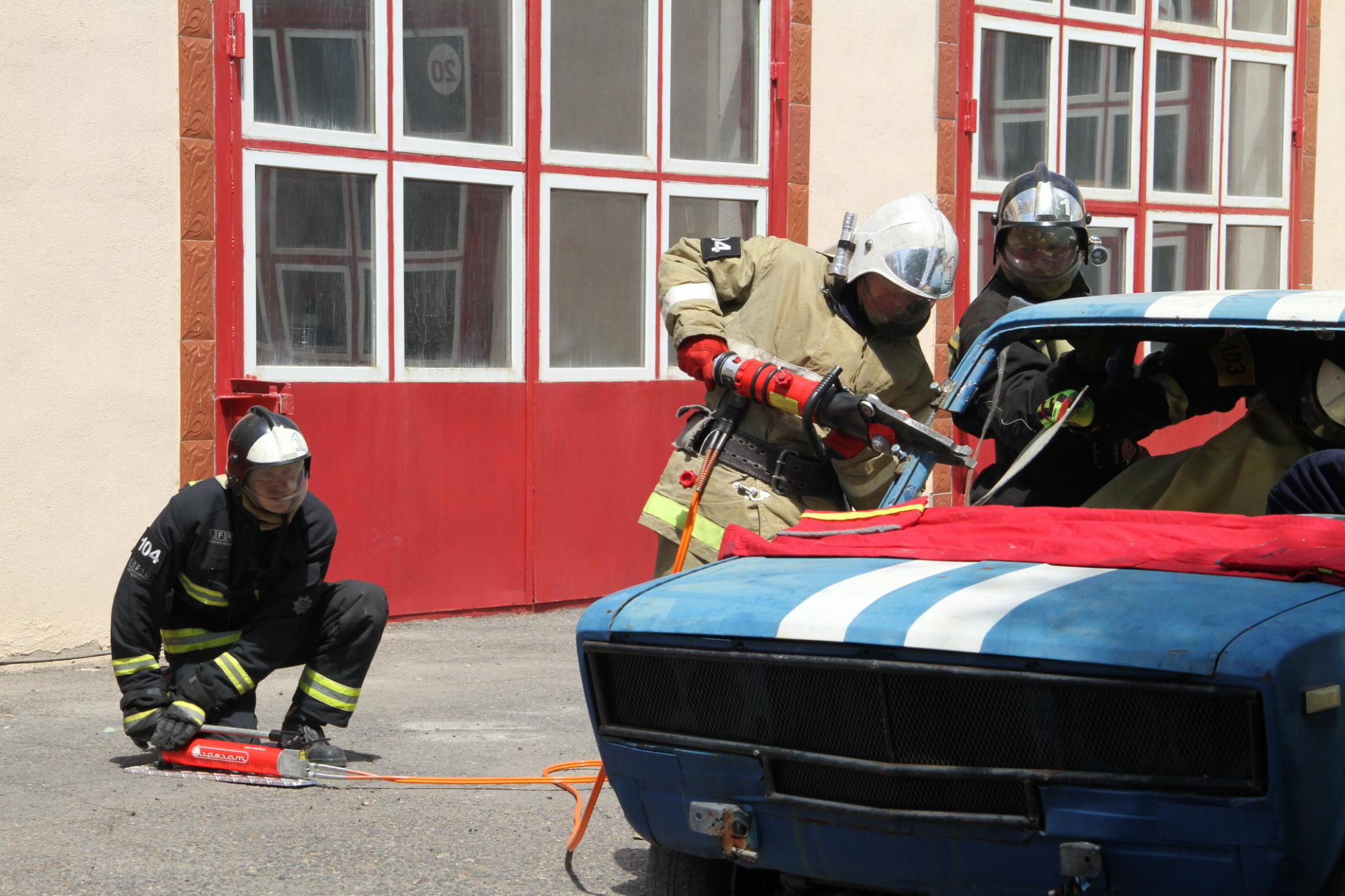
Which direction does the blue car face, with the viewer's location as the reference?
facing the viewer and to the left of the viewer

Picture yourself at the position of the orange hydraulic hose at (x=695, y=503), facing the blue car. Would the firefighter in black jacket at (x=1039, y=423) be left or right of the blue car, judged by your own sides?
left

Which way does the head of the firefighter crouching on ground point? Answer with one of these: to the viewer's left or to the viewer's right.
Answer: to the viewer's right

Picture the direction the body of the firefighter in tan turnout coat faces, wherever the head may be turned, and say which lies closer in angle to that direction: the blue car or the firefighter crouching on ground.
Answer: the blue car

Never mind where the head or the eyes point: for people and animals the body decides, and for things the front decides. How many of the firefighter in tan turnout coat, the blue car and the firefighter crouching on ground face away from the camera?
0

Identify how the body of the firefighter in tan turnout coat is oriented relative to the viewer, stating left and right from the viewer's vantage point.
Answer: facing the viewer and to the right of the viewer

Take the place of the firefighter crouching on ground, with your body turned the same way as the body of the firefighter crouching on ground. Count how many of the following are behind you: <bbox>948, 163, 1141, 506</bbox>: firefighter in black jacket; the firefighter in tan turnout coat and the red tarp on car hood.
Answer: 0

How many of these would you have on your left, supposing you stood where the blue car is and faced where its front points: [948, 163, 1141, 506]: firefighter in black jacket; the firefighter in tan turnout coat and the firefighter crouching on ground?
0

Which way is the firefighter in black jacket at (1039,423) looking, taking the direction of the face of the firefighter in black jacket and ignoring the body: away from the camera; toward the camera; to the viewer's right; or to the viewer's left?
toward the camera

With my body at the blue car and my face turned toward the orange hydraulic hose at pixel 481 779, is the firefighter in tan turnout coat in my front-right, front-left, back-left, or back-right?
front-right

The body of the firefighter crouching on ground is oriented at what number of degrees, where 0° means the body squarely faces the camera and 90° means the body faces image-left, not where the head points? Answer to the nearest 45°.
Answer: approximately 315°

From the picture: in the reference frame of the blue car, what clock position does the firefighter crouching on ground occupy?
The firefighter crouching on ground is roughly at 3 o'clock from the blue car.

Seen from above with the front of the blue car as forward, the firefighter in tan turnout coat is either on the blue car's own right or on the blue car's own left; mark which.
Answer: on the blue car's own right

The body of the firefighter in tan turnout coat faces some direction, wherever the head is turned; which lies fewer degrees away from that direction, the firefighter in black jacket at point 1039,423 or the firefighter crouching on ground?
the firefighter in black jacket
